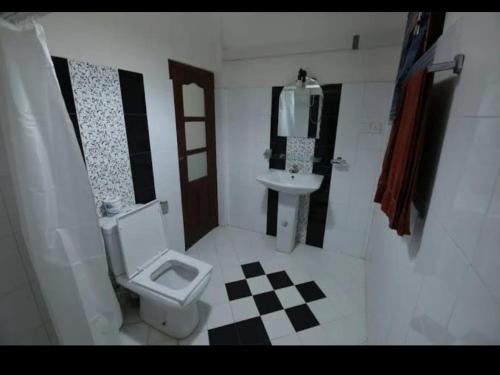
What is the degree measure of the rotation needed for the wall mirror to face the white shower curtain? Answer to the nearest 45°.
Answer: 0° — it already faces it

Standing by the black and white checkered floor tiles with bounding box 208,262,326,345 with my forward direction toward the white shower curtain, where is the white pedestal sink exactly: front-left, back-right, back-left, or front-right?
back-right

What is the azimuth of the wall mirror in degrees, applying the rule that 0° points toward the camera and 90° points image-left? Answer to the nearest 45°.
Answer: approximately 0°

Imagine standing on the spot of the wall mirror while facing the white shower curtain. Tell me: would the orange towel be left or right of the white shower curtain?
left
